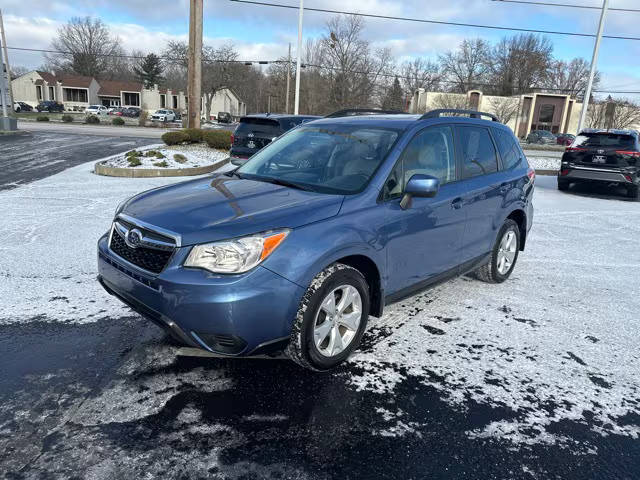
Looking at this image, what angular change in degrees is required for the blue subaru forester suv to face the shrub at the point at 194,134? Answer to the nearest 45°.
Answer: approximately 135° to its right

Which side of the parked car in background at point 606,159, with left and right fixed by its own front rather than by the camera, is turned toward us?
back

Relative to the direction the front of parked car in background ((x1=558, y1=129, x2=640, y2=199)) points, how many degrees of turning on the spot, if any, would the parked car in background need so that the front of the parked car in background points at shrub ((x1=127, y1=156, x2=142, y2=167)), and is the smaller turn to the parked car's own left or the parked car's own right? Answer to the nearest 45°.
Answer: approximately 135° to the parked car's own left

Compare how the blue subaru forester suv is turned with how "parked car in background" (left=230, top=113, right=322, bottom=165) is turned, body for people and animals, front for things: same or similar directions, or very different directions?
very different directions

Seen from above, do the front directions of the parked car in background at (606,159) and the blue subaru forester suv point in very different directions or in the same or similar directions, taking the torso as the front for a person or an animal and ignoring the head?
very different directions

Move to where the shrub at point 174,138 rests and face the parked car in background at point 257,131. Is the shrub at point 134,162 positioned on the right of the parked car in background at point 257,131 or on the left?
right

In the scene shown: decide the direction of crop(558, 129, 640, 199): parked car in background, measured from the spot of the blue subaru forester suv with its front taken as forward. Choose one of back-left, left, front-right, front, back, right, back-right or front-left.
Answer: back

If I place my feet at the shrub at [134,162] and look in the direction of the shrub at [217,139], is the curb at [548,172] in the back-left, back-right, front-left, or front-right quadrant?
front-right

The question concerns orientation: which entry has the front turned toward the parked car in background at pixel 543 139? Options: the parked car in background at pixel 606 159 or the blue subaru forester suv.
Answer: the parked car in background at pixel 606 159

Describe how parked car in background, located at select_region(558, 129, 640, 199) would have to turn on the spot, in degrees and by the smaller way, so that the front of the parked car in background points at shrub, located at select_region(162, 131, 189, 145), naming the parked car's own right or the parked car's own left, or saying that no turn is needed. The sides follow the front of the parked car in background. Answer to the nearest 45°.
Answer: approximately 90° to the parked car's own left

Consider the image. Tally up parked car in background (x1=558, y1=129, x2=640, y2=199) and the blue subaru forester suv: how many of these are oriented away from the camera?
1

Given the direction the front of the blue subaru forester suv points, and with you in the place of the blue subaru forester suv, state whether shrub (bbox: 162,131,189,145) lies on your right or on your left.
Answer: on your right

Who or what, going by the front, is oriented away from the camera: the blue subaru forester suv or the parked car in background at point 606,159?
the parked car in background
